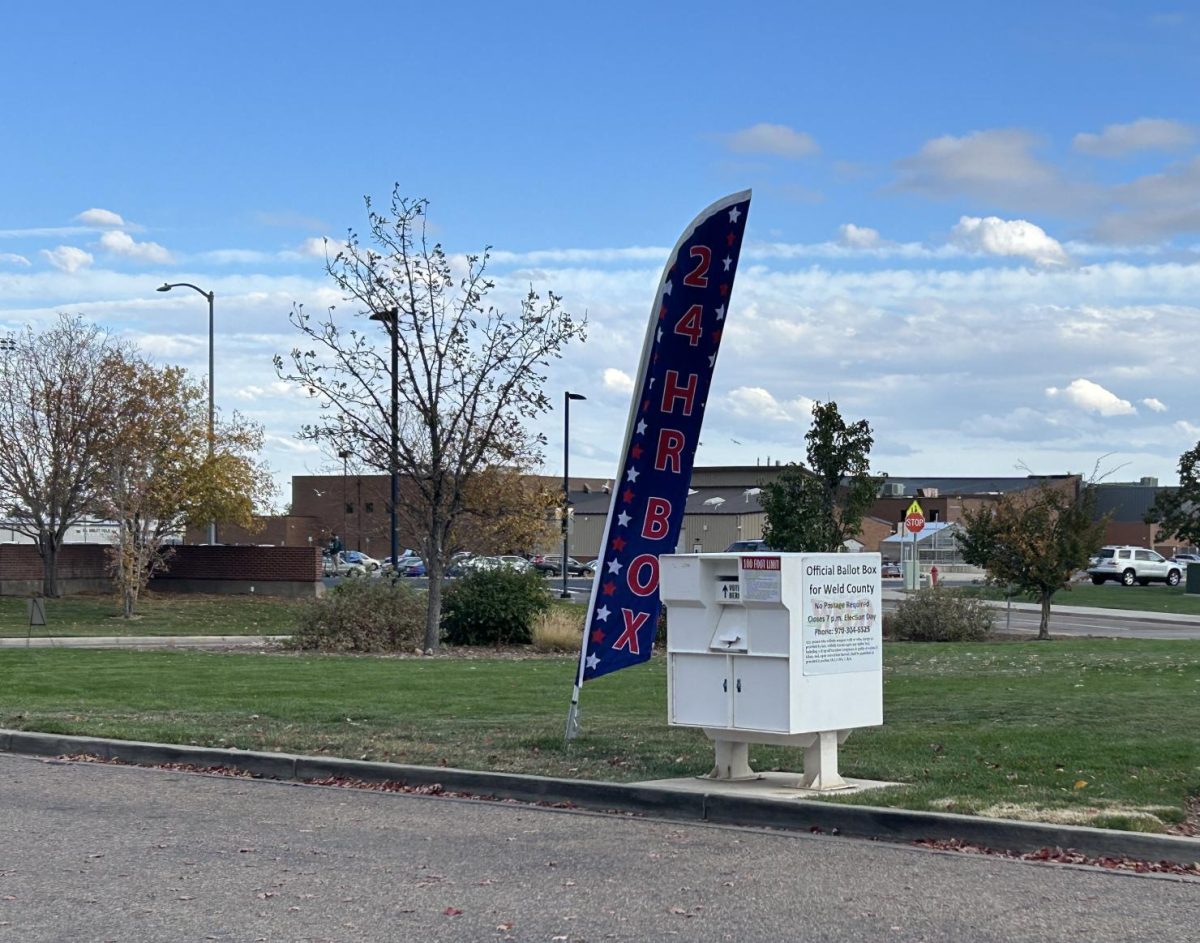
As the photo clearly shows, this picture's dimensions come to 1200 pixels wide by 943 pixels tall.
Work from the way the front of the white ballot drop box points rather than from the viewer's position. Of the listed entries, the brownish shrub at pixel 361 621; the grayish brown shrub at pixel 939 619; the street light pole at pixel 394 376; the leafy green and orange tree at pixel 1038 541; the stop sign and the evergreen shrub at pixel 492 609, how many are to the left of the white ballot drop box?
0

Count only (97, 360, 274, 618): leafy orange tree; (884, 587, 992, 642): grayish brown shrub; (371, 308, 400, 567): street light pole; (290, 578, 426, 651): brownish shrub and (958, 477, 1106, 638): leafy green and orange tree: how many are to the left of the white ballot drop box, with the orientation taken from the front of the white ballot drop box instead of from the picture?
0

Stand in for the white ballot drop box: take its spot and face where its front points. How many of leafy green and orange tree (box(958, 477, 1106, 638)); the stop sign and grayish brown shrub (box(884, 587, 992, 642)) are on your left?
0

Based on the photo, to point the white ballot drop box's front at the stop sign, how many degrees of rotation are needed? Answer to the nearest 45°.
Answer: approximately 135° to its right

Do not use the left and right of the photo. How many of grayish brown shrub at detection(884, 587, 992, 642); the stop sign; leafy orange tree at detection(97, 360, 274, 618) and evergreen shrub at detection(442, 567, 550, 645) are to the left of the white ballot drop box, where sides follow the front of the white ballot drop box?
0

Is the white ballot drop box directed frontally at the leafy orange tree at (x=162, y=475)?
no

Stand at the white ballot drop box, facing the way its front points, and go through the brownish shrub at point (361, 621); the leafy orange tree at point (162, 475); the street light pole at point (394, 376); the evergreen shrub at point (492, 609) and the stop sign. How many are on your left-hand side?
0

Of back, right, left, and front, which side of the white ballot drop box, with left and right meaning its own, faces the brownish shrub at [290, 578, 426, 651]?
right

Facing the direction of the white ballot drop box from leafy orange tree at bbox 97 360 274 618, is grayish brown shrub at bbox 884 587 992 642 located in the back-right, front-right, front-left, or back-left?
front-left

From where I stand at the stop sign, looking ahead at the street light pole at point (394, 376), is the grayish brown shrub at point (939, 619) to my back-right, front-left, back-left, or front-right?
front-left

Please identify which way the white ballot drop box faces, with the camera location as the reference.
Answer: facing the viewer and to the left of the viewer

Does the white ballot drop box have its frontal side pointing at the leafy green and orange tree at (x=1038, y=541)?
no

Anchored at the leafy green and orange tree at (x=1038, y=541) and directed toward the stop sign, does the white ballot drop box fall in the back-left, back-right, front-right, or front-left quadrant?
back-left

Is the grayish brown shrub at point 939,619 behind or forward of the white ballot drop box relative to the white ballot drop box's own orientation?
behind

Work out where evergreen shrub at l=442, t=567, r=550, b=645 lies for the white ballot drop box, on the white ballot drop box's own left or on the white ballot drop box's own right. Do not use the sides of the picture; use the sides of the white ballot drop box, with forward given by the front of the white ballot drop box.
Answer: on the white ballot drop box's own right

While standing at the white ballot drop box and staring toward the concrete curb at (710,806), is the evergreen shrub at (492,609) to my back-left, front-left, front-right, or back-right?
back-right

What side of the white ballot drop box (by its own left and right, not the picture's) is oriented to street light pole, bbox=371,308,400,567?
right
